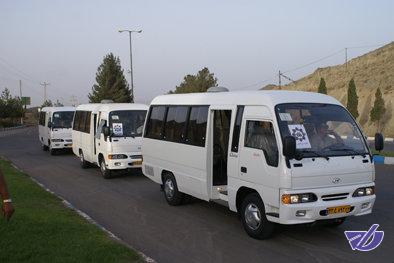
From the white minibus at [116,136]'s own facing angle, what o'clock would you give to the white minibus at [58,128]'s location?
the white minibus at [58,128] is roughly at 7 o'clock from the white minibus at [116,136].

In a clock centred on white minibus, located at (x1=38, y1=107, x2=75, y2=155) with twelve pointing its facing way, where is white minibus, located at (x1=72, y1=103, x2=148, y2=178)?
white minibus, located at (x1=72, y1=103, x2=148, y2=178) is roughly at 1 o'clock from white minibus, located at (x1=38, y1=107, x2=75, y2=155).

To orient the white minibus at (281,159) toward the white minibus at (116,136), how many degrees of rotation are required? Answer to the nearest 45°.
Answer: approximately 180°

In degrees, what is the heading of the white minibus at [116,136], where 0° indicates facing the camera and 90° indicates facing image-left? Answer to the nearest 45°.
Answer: approximately 315°

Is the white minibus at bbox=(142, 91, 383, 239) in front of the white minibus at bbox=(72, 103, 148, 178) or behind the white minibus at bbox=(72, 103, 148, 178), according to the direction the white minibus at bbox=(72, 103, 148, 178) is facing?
in front

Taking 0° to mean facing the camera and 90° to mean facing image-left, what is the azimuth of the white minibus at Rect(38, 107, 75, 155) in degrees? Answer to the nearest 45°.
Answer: approximately 315°
